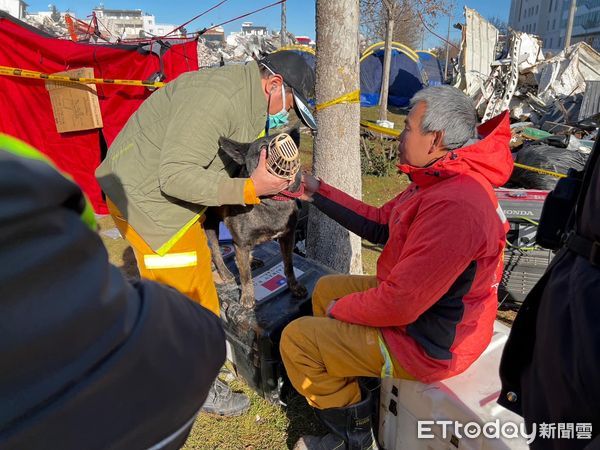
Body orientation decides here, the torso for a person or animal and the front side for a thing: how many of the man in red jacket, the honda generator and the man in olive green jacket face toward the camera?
1

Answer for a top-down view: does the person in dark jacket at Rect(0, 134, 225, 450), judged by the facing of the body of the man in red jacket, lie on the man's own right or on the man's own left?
on the man's own left

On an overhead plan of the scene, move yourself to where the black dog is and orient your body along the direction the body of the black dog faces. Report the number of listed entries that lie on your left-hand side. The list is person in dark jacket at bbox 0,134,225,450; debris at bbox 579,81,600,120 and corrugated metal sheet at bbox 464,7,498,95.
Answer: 2

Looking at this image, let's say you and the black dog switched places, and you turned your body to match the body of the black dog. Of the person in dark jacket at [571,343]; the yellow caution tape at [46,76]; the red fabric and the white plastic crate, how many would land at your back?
2

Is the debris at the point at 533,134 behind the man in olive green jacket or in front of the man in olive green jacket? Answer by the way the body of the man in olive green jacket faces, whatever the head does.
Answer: in front

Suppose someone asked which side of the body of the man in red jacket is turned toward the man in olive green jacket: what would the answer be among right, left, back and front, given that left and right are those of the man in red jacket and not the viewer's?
front

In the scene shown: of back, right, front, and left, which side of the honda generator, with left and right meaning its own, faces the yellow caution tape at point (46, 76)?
right

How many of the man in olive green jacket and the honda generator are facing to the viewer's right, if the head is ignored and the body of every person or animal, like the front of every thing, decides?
1

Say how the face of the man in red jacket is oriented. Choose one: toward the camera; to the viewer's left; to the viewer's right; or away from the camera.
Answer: to the viewer's left

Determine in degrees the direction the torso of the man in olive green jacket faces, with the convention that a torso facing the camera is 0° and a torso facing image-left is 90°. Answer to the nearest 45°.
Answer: approximately 270°

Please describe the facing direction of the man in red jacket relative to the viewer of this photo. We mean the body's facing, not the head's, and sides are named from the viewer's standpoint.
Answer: facing to the left of the viewer

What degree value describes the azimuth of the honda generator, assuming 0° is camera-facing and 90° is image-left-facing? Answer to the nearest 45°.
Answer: approximately 0°

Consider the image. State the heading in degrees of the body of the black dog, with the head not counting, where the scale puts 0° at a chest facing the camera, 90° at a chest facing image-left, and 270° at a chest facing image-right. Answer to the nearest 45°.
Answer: approximately 315°

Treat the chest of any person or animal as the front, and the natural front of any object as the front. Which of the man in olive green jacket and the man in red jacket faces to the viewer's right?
the man in olive green jacket

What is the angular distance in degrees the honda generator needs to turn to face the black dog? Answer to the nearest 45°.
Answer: approximately 45° to its right

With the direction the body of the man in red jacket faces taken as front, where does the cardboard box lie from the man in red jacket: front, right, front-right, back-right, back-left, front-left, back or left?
front-right
